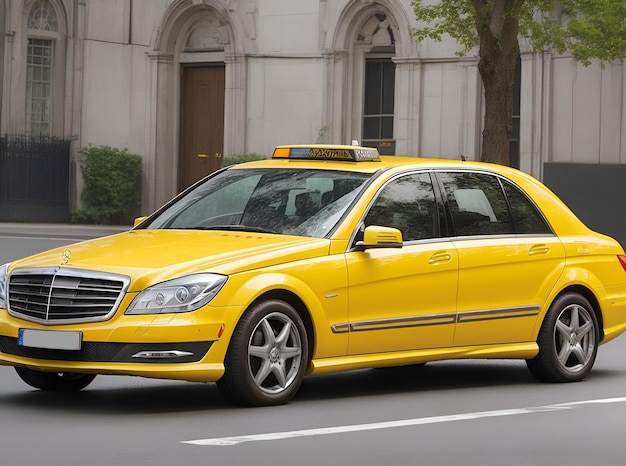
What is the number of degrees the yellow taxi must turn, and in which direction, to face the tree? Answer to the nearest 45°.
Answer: approximately 135° to its right

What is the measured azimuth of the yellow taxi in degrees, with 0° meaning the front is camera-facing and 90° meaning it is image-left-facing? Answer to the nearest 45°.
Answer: approximately 45°

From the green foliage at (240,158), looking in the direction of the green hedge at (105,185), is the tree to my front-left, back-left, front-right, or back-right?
back-left

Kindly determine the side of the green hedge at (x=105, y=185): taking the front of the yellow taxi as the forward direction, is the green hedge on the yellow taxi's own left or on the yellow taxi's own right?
on the yellow taxi's own right

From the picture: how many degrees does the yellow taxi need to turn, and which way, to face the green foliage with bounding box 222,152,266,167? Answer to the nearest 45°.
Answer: approximately 135° to its right
